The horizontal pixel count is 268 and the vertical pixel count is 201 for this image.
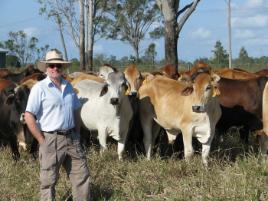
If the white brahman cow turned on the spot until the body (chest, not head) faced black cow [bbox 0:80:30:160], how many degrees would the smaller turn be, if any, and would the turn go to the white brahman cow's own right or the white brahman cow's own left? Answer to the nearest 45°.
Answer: approximately 135° to the white brahman cow's own right

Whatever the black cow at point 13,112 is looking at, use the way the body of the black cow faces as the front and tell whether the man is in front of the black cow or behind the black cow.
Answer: in front

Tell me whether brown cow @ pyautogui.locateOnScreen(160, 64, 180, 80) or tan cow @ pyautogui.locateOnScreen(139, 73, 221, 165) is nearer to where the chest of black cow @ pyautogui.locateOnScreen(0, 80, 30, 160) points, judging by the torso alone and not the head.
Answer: the tan cow

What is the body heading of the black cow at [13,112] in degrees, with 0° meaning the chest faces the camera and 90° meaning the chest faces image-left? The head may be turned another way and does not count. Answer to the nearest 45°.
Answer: approximately 315°

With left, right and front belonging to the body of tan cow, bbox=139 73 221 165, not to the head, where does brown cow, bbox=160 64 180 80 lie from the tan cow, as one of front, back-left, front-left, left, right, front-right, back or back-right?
back-left

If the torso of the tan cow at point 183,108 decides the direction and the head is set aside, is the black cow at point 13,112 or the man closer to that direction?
the man

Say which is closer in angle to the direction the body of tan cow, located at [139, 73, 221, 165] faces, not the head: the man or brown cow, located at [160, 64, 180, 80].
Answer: the man

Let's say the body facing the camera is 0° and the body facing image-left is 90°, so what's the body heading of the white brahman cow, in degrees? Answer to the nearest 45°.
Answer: approximately 315°

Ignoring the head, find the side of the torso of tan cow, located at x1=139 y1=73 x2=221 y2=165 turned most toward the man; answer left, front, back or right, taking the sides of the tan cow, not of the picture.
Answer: right

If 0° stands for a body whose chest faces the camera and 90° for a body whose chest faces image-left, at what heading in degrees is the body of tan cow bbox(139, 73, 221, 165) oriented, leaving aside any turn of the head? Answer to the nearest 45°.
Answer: approximately 315°

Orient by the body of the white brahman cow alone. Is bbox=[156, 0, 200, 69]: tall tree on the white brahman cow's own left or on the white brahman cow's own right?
on the white brahman cow's own left
